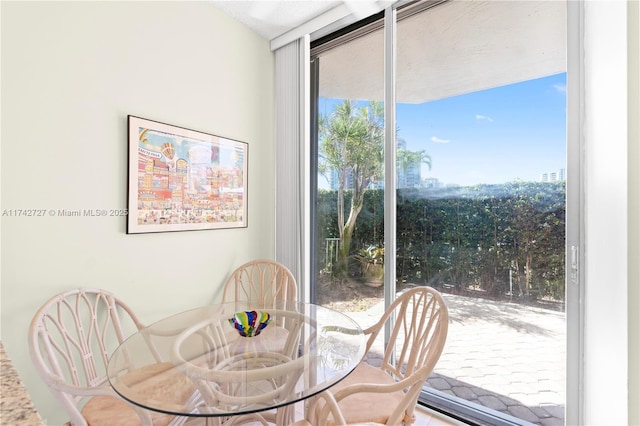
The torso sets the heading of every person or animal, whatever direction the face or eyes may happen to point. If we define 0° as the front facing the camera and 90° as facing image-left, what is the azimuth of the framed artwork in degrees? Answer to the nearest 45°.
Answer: approximately 315°

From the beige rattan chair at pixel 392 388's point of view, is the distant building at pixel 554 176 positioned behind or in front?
behind

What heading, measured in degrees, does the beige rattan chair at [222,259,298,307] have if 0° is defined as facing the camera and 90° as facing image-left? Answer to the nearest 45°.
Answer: approximately 0°

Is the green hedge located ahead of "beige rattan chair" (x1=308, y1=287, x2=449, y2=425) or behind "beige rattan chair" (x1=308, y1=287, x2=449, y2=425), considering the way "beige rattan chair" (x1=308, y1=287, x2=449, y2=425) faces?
behind

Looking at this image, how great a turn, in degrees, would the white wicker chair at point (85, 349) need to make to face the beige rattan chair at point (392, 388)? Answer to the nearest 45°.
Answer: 0° — it already faces it

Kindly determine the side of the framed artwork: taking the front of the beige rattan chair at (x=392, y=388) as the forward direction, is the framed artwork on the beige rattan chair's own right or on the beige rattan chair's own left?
on the beige rattan chair's own right
